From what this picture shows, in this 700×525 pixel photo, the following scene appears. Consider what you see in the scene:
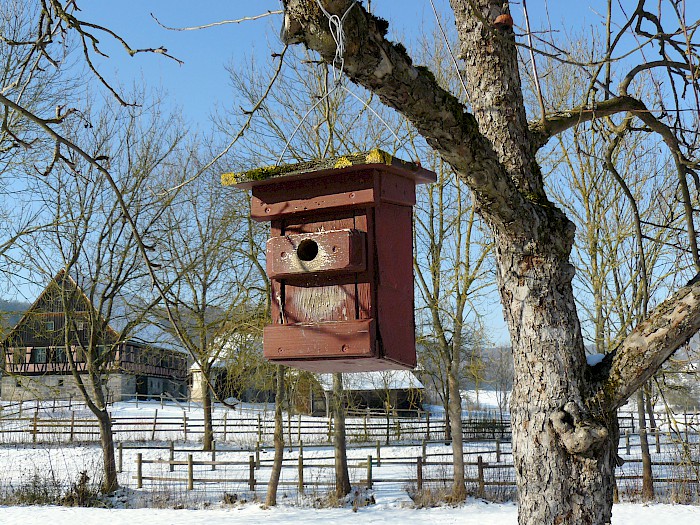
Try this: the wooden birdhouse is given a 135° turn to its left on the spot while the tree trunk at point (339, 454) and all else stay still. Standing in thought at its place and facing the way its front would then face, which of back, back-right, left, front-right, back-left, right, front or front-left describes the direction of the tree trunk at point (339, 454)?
left

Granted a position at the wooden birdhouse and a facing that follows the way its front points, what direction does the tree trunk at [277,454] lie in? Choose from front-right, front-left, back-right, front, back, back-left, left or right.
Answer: back-right

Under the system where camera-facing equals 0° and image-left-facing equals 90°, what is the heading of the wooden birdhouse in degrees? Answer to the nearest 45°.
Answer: approximately 45°

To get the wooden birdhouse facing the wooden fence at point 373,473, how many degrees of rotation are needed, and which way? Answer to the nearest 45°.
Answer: approximately 135° to its right

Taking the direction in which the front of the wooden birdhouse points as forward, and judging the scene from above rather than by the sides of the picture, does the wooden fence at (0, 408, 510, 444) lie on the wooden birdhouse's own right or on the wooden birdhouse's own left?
on the wooden birdhouse's own right
